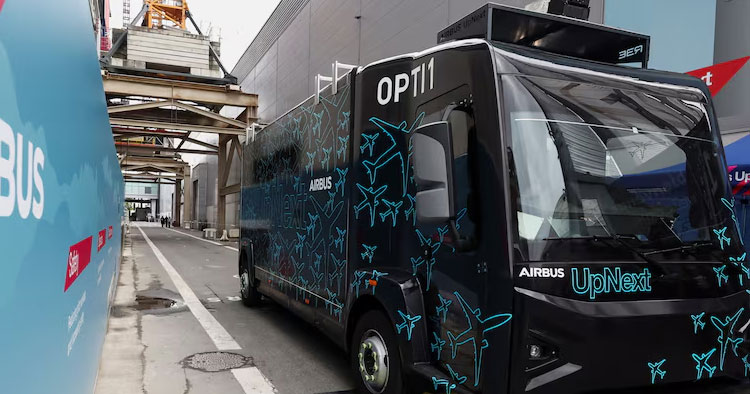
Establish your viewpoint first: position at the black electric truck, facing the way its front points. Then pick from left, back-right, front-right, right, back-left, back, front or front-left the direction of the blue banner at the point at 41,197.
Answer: right

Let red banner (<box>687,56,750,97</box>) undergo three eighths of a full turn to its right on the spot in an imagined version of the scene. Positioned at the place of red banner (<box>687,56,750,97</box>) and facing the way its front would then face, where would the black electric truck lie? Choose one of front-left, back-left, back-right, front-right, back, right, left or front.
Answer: back-left

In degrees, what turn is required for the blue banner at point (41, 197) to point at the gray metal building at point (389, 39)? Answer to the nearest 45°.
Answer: approximately 90° to its left

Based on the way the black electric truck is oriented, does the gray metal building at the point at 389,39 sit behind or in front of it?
behind

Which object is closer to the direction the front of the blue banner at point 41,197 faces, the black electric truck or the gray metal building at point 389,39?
the black electric truck

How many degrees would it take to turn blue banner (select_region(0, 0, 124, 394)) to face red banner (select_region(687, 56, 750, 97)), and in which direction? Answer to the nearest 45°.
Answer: approximately 45° to its left

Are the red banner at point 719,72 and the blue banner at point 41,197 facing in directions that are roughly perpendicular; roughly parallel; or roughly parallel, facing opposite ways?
roughly perpendicular

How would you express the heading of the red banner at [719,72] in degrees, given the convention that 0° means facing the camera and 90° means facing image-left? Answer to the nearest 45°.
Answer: approximately 0°

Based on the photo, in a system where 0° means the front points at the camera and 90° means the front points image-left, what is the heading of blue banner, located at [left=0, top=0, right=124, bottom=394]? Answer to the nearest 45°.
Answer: approximately 315°

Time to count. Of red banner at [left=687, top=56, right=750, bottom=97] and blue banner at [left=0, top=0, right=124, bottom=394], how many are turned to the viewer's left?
0
